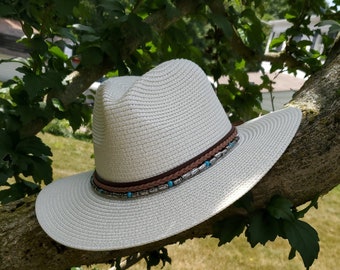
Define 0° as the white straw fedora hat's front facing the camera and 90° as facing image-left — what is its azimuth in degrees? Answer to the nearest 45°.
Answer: approximately 45°
